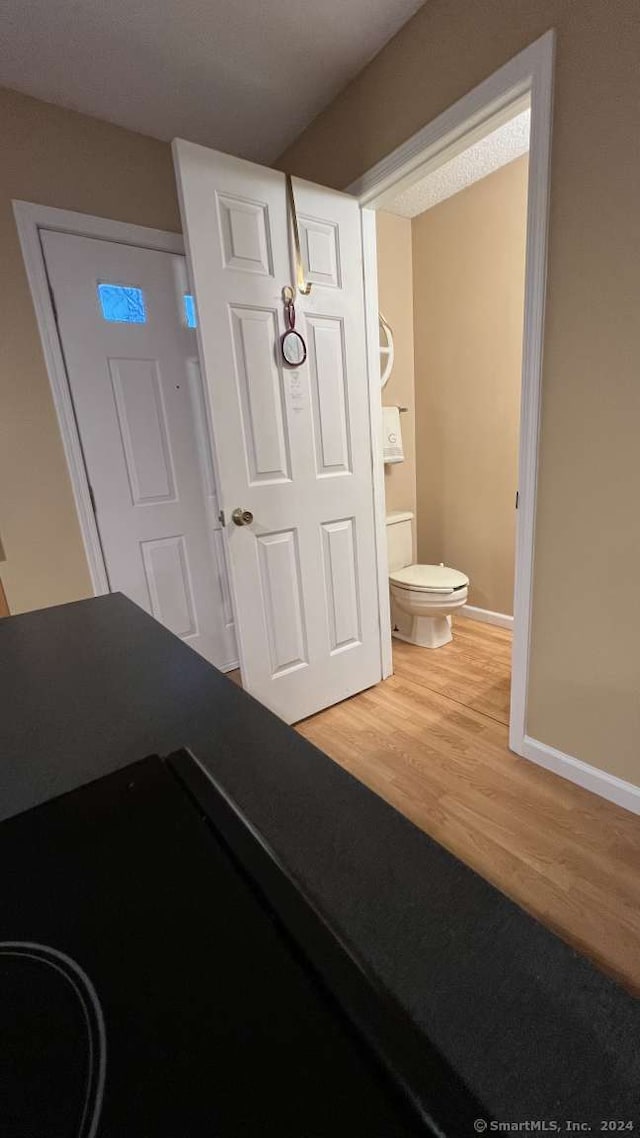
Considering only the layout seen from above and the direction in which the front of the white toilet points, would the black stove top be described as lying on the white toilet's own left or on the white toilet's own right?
on the white toilet's own right

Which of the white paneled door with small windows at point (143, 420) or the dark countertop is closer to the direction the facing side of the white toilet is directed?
the dark countertop

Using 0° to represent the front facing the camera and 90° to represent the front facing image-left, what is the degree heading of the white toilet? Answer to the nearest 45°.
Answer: approximately 315°
